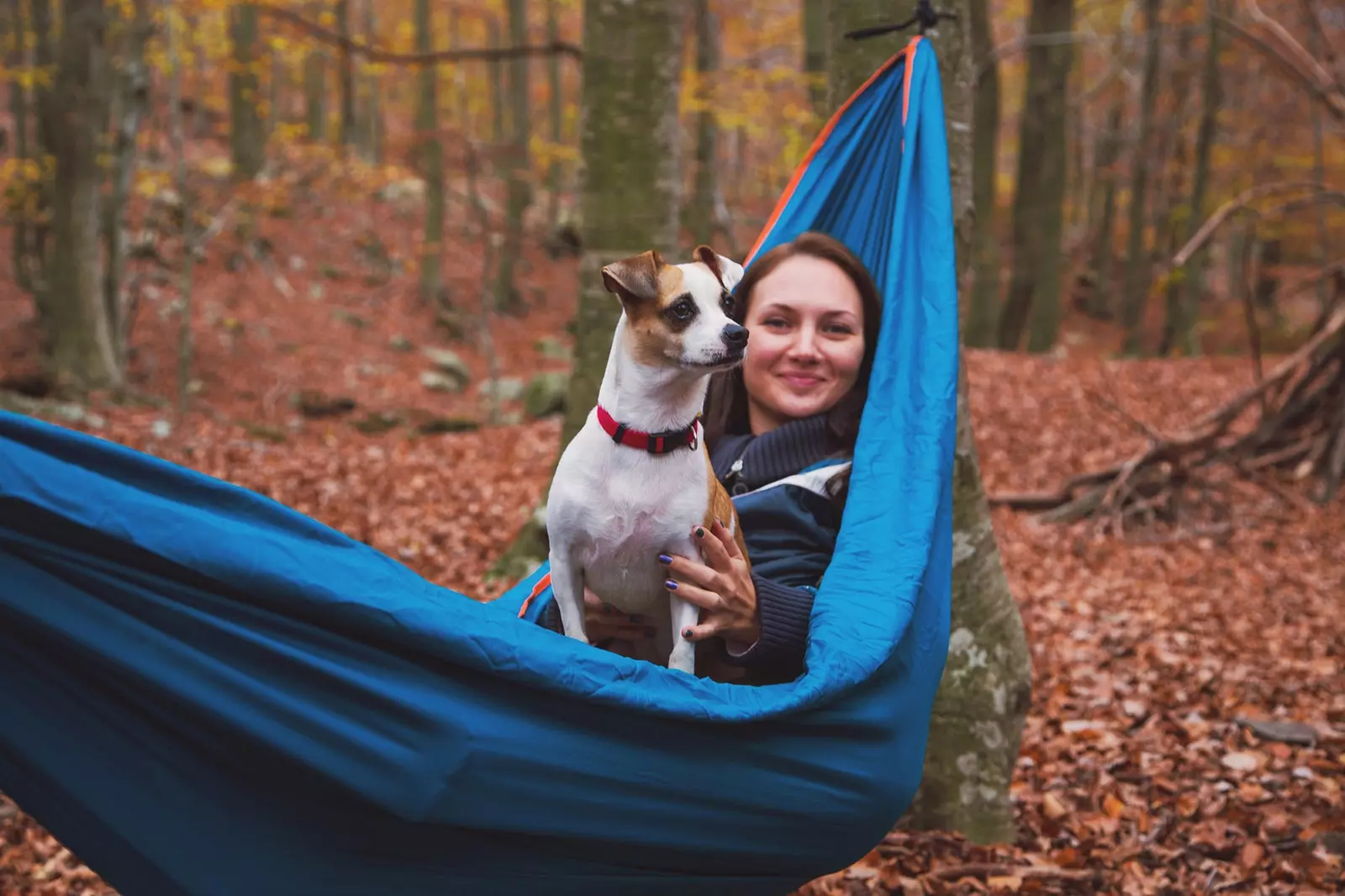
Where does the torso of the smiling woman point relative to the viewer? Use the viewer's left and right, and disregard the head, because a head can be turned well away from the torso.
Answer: facing the viewer and to the left of the viewer

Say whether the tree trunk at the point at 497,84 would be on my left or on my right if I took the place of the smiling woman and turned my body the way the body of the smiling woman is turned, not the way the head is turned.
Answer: on my right

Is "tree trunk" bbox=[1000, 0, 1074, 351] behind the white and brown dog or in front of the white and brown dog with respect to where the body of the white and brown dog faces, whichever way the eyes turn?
behind

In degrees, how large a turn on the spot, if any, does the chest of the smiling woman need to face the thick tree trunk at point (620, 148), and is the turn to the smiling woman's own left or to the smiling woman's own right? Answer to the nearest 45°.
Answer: approximately 135° to the smiling woman's own right

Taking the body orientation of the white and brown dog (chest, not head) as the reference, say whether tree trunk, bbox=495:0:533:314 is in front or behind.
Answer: behind

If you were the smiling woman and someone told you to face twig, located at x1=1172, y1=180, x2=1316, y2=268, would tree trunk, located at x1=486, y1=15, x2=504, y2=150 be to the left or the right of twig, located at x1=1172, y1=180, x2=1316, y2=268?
left

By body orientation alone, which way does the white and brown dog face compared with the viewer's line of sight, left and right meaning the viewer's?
facing the viewer

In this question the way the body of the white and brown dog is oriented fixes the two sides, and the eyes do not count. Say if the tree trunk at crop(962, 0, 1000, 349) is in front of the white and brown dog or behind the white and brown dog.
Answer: behind

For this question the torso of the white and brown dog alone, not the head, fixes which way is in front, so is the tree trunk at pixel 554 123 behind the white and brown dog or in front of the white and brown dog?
behind

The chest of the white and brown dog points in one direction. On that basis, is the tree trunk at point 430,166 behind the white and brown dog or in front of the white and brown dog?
behind
